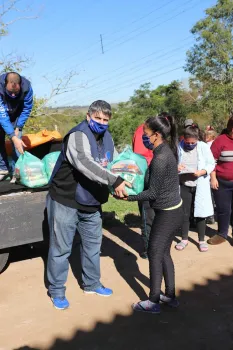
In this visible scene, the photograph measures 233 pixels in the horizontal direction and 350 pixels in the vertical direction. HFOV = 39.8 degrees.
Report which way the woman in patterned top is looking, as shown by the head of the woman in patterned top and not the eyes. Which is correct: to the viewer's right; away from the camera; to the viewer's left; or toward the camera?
to the viewer's left

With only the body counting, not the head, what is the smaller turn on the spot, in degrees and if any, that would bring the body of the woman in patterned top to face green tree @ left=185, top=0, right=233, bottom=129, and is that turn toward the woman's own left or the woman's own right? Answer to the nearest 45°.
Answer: approximately 90° to the woman's own right

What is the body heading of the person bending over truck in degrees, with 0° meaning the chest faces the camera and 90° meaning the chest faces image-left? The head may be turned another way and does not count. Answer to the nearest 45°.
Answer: approximately 0°

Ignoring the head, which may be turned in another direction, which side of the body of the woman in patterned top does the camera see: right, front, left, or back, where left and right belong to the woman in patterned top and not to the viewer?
left

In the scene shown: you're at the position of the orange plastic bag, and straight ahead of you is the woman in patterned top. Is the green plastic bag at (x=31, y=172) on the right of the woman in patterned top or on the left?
right

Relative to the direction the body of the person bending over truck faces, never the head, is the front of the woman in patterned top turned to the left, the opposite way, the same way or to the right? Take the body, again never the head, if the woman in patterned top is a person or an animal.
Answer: to the right

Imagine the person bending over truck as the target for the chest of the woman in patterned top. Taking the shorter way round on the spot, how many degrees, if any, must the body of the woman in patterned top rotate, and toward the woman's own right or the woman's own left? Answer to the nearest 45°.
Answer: approximately 45° to the woman's own right

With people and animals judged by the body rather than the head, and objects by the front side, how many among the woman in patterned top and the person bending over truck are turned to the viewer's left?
1

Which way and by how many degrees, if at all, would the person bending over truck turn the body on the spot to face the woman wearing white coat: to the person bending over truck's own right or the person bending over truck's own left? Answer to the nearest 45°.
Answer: approximately 90° to the person bending over truck's own left
